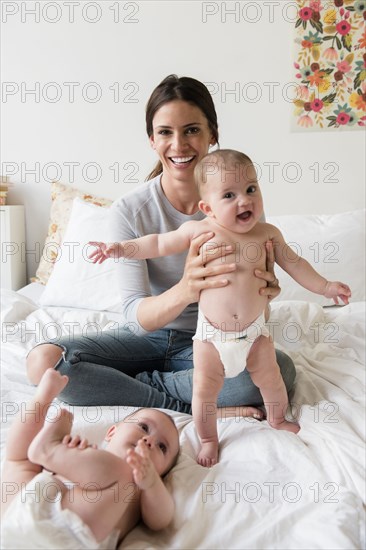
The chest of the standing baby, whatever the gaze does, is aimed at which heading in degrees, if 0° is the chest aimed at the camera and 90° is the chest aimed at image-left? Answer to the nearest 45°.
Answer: approximately 0°

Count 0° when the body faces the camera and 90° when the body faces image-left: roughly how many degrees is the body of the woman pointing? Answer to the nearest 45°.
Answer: approximately 0°

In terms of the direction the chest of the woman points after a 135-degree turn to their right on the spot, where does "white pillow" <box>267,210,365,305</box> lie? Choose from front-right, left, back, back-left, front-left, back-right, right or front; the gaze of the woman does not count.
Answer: right

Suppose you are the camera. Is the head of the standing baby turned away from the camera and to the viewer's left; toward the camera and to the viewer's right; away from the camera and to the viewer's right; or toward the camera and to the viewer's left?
toward the camera and to the viewer's right

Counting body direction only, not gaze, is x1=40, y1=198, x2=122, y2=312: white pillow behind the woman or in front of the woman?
behind

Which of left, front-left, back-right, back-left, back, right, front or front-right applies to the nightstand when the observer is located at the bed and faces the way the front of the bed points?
back-right

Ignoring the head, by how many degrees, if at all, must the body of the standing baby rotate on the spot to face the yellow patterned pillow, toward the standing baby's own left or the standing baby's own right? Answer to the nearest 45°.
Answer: approximately 135° to the standing baby's own right

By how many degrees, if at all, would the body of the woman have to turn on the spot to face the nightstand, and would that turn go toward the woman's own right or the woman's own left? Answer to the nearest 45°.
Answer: approximately 135° to the woman's own right
